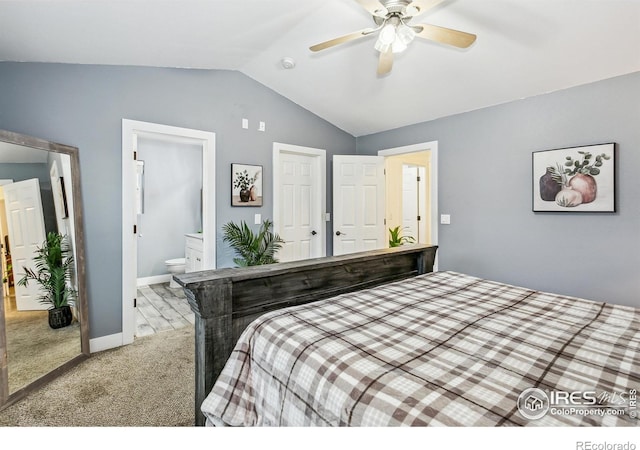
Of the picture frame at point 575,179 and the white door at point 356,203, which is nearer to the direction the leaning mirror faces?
the picture frame

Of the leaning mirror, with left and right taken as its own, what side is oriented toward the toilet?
left

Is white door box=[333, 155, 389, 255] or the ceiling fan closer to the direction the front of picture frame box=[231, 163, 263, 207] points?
the ceiling fan

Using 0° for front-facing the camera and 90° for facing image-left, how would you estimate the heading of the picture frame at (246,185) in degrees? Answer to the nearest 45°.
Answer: approximately 315°

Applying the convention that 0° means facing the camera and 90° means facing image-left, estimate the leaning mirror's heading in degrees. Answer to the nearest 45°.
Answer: approximately 315°

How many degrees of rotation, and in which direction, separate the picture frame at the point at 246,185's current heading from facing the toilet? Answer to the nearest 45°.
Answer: approximately 180°
